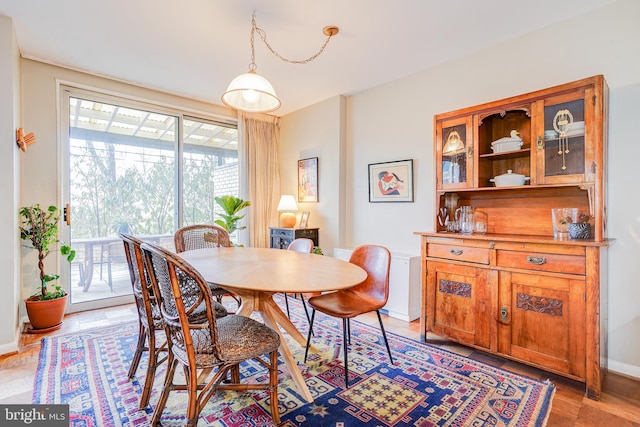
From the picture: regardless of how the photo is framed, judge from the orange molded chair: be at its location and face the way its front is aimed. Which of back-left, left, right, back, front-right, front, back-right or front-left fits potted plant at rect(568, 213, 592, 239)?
back-left

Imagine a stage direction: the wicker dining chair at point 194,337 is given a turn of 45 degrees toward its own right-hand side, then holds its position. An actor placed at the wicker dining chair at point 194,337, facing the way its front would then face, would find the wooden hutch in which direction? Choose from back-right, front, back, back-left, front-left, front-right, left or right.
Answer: front

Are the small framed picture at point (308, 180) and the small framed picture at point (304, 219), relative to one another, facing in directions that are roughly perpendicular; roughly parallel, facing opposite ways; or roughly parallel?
roughly parallel

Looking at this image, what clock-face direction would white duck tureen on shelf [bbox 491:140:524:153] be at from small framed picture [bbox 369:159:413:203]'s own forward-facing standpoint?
The white duck tureen on shelf is roughly at 9 o'clock from the small framed picture.

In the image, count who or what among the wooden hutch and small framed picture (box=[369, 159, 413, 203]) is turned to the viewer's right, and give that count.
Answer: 0

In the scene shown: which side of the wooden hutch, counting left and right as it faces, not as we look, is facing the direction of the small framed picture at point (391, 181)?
right

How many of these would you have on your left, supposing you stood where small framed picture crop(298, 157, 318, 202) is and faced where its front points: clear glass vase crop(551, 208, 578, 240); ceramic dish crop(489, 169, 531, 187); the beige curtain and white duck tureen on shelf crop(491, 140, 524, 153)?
3

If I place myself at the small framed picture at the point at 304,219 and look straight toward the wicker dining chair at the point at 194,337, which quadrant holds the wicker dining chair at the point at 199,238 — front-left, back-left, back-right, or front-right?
front-right

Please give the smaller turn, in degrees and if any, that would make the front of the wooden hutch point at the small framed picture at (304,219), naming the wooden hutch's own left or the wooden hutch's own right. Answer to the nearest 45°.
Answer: approximately 45° to the wooden hutch's own right

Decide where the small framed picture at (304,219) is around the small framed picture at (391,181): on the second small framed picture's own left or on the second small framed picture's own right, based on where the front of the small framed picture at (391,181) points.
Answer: on the second small framed picture's own right

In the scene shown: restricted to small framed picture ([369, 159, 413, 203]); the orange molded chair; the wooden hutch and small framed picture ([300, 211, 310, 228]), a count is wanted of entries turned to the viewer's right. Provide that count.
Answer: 0

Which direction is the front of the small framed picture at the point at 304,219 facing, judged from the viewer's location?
facing the viewer and to the left of the viewer

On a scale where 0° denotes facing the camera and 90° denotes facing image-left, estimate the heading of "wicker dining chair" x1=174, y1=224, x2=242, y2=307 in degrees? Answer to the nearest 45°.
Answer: approximately 315°

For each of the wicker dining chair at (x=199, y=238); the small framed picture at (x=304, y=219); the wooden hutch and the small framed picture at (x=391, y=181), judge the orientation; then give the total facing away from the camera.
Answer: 0

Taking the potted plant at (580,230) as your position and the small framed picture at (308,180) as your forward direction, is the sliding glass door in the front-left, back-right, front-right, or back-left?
front-left

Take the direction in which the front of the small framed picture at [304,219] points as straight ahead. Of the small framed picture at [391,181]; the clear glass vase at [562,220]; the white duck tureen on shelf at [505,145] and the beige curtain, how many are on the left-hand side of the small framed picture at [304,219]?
3

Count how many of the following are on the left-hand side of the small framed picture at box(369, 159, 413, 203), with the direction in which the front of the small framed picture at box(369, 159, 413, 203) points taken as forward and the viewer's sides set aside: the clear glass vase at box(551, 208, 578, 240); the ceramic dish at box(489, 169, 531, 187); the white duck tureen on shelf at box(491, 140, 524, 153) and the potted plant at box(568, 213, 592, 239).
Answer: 4
